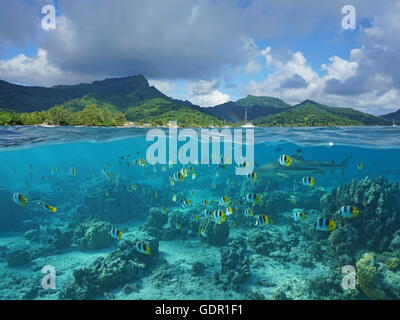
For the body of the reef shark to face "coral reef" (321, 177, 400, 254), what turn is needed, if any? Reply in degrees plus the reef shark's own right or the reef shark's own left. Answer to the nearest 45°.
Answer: approximately 135° to the reef shark's own left

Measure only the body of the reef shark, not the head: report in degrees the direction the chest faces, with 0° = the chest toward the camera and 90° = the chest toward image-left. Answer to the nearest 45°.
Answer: approximately 90°

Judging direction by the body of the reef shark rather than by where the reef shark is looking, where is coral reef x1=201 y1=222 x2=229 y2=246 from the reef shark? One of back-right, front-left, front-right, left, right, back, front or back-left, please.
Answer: front-left

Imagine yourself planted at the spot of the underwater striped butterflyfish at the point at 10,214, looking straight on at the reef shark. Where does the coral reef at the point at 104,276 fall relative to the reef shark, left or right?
right

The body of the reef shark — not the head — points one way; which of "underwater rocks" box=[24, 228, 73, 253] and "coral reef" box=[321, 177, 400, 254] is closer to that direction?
the underwater rocks

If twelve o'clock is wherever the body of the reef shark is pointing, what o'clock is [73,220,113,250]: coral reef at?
The coral reef is roughly at 11 o'clock from the reef shark.

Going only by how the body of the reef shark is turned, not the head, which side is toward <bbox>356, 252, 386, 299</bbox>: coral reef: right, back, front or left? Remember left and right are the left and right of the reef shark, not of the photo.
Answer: left

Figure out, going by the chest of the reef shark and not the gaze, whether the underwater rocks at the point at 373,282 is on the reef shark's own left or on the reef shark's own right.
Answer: on the reef shark's own left

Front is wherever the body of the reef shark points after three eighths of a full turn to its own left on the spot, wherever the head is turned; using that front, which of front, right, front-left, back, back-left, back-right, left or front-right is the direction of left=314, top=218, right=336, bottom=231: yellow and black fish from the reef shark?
front-right

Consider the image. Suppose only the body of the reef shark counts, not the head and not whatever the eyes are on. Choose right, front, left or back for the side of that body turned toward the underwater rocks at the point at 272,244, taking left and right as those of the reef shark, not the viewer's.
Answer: left
